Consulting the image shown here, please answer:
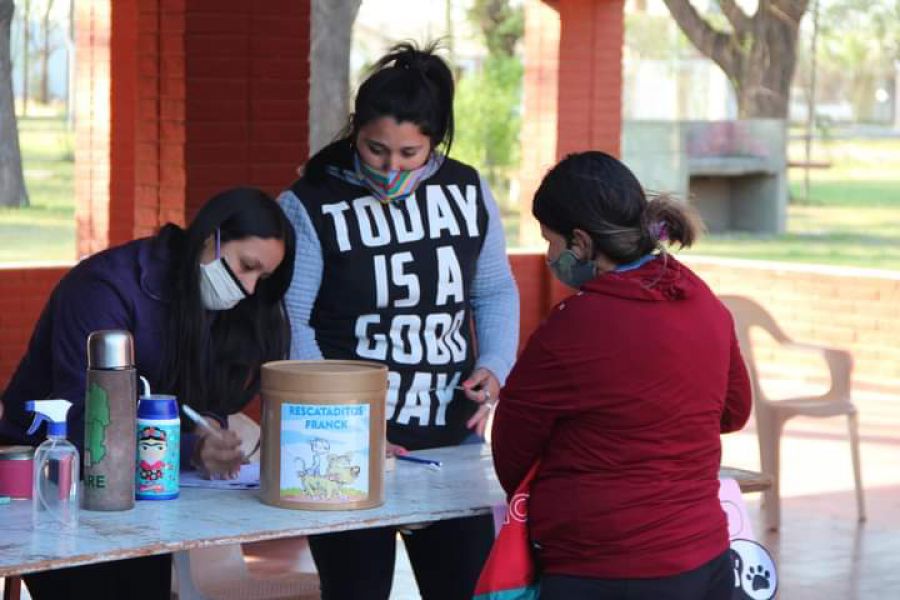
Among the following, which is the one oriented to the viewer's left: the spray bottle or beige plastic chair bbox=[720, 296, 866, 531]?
the spray bottle

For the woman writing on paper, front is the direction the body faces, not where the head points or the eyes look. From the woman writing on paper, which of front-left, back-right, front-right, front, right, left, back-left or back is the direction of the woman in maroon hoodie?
front

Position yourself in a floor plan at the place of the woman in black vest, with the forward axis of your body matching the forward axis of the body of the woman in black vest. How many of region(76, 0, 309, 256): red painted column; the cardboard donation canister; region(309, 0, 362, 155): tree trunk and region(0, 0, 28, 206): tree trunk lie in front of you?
1

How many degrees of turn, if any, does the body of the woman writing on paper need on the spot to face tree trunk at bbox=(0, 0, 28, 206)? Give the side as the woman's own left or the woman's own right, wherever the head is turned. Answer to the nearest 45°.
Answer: approximately 135° to the woman's own left

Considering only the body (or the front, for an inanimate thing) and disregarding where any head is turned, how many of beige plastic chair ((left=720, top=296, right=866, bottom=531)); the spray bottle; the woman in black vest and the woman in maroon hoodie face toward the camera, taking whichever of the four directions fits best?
1

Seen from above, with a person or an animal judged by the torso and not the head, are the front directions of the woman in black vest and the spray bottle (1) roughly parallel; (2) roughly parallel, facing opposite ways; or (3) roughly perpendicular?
roughly perpendicular

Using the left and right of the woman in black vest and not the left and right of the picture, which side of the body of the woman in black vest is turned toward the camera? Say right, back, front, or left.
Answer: front

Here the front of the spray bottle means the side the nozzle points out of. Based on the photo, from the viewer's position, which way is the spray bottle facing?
facing to the left of the viewer

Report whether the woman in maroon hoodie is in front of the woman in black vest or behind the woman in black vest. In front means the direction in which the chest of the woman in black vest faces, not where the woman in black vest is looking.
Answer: in front

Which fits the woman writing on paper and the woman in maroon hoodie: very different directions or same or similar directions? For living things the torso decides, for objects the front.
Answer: very different directions

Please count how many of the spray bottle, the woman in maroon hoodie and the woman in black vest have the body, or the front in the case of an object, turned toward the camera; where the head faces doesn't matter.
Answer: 1

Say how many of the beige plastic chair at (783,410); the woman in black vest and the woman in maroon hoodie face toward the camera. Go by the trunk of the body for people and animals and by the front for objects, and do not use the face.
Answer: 1

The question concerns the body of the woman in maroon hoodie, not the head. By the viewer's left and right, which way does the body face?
facing away from the viewer and to the left of the viewer

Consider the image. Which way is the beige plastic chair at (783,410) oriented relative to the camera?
to the viewer's right

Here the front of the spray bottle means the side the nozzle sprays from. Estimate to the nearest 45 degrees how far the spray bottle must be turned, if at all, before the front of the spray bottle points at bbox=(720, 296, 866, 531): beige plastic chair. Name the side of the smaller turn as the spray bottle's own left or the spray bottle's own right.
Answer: approximately 135° to the spray bottle's own right
